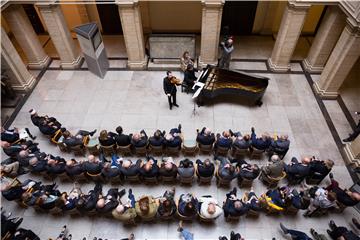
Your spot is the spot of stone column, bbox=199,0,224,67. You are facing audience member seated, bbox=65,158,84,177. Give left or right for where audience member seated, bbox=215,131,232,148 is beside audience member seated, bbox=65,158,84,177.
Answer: left

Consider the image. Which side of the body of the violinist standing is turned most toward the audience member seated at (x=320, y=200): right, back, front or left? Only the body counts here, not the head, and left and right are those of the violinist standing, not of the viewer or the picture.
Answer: front

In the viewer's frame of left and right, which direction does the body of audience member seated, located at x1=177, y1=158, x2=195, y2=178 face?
facing away from the viewer

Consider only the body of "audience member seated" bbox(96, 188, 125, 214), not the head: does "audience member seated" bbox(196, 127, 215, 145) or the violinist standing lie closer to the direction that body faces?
the violinist standing

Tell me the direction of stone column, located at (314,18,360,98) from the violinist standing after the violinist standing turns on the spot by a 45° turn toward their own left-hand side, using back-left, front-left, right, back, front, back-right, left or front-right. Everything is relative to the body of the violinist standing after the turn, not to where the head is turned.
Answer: front

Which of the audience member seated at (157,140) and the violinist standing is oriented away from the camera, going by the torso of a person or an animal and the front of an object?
the audience member seated

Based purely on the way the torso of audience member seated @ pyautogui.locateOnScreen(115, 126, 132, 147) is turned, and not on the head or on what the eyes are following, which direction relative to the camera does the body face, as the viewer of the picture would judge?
away from the camera

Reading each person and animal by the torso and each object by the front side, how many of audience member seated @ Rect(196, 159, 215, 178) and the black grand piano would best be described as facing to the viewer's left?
1

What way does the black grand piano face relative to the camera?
to the viewer's left

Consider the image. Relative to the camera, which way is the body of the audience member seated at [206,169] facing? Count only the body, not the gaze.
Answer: away from the camera

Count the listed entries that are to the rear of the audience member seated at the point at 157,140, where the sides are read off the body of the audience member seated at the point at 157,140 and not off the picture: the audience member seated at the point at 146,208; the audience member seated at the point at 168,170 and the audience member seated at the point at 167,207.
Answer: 3

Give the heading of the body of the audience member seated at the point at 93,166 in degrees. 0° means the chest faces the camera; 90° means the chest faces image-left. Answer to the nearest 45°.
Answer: approximately 180°

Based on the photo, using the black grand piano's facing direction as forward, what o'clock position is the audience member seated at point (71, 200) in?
The audience member seated is roughly at 10 o'clock from the black grand piano.

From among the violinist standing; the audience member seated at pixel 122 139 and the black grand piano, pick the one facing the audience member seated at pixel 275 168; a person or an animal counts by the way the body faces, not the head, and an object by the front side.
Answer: the violinist standing

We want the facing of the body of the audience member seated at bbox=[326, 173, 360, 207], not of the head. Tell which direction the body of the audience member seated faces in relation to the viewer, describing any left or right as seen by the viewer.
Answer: facing away from the viewer and to the left of the viewer

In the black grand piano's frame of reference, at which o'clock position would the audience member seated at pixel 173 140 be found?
The audience member seated is roughly at 10 o'clock from the black grand piano.

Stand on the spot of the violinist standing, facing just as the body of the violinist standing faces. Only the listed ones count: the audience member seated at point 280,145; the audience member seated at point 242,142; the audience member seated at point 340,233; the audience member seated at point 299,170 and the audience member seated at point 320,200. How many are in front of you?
5

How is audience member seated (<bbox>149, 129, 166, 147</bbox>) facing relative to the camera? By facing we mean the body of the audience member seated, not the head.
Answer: away from the camera
